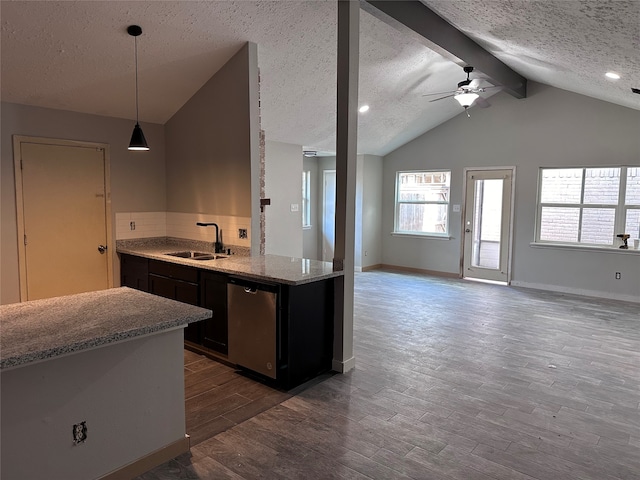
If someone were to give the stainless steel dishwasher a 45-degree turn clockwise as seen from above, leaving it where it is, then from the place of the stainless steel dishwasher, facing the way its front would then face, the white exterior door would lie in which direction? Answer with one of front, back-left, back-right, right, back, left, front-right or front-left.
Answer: back-right

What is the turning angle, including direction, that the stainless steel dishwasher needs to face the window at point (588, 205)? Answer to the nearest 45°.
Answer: approximately 180°

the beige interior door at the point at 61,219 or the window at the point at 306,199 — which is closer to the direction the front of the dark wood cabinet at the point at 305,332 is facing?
the beige interior door

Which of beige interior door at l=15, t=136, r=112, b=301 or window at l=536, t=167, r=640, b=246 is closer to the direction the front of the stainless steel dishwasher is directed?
the beige interior door

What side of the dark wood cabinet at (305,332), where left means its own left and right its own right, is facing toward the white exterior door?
back

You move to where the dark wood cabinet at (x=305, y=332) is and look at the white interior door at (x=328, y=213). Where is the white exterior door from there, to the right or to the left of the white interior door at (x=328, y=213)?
right

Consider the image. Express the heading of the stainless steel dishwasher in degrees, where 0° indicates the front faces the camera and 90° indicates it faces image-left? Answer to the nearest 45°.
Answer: approximately 45°

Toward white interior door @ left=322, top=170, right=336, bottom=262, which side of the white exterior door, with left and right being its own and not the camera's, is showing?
right
